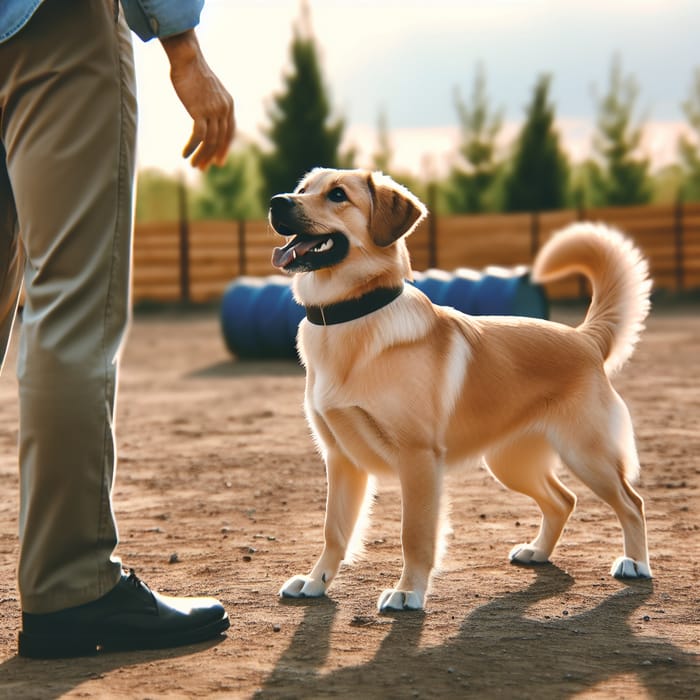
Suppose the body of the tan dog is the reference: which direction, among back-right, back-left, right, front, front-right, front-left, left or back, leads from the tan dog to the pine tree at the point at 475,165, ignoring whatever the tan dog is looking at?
back-right

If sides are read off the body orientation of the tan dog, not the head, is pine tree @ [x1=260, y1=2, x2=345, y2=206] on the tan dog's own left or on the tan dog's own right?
on the tan dog's own right

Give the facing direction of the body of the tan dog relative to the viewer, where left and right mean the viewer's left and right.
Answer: facing the viewer and to the left of the viewer

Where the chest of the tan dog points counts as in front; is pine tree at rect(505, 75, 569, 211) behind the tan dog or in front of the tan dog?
behind

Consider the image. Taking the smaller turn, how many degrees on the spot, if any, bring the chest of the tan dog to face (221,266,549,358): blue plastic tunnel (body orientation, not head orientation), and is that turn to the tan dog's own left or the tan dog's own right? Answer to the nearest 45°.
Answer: approximately 135° to the tan dog's own right

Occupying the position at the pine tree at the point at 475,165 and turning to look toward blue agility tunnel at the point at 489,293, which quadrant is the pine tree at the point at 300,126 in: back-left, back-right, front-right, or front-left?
front-right

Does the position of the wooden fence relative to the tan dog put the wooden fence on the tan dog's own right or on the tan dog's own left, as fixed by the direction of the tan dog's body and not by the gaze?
on the tan dog's own right
